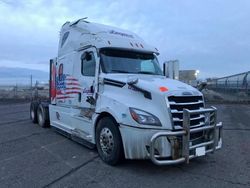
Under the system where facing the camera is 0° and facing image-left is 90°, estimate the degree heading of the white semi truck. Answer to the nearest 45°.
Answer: approximately 315°
